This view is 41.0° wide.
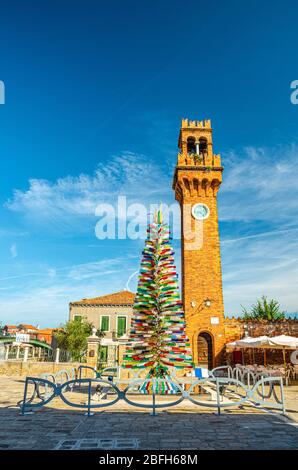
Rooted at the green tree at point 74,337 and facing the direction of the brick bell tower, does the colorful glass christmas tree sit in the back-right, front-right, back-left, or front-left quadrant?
front-right

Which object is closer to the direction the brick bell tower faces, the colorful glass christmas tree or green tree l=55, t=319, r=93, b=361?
the colorful glass christmas tree

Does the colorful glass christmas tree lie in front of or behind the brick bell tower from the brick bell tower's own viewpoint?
in front

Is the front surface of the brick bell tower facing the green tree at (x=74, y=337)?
no

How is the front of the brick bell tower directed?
toward the camera
